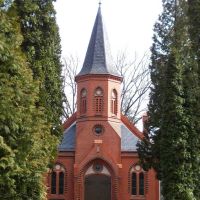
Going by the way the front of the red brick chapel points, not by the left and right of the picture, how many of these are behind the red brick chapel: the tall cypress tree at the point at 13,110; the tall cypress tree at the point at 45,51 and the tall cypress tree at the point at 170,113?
0

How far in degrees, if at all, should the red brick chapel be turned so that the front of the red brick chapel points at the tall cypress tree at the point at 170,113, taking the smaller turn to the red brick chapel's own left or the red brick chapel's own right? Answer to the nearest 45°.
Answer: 0° — it already faces it

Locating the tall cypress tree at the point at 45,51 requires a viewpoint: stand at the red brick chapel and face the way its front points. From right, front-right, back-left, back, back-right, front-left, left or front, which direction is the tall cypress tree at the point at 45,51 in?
front

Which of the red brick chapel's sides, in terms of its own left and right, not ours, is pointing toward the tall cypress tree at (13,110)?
front

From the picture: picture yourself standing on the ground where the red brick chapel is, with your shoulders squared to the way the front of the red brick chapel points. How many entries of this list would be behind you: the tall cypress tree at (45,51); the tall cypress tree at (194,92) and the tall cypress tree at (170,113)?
0

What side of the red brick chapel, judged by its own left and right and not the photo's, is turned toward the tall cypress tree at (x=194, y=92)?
front

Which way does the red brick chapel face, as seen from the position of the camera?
facing the viewer

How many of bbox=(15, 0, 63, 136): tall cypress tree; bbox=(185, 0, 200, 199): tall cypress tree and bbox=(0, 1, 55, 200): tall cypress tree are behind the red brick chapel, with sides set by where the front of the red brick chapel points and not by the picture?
0
